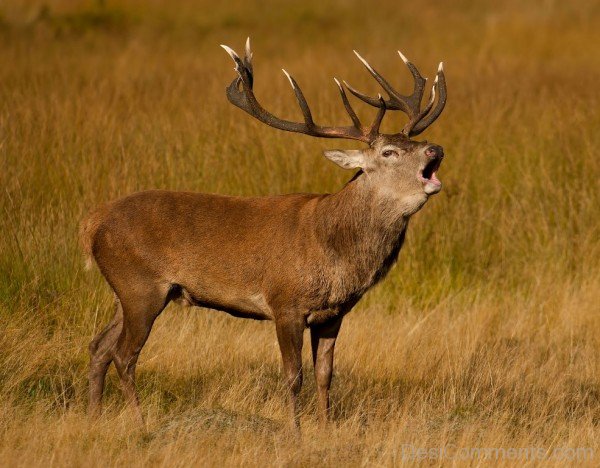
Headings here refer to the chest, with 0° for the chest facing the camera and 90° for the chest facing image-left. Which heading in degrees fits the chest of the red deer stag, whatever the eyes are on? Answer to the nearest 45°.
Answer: approximately 270°
